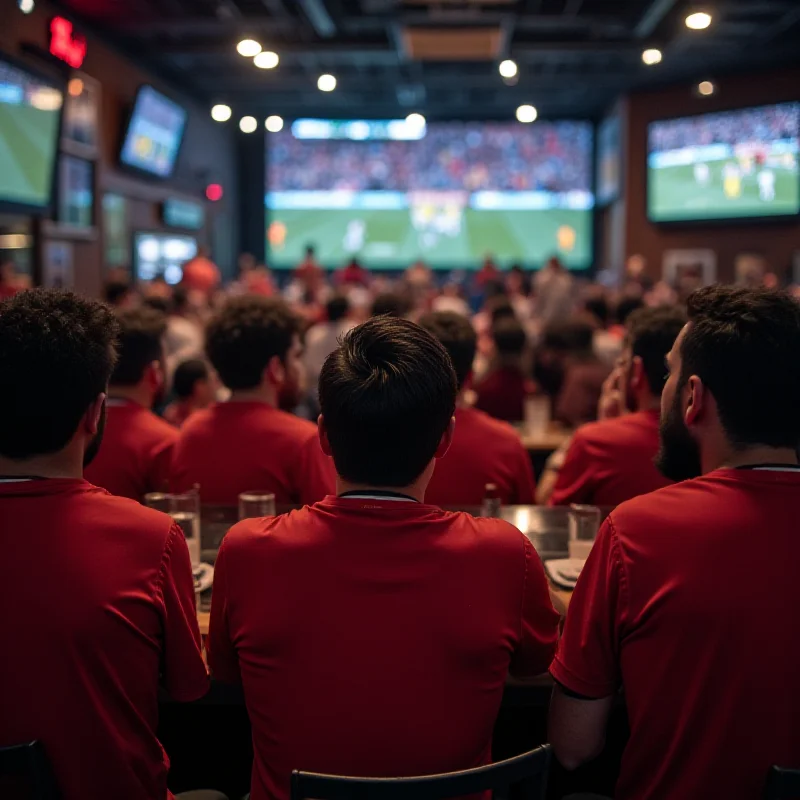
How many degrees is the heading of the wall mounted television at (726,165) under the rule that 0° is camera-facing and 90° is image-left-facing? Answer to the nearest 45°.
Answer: approximately 45°

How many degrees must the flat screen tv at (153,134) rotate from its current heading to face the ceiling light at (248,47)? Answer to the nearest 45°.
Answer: approximately 45° to its right

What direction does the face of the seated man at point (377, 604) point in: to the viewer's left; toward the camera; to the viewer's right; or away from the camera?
away from the camera

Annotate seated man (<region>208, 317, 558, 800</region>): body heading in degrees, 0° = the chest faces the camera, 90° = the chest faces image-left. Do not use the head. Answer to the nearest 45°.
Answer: approximately 180°

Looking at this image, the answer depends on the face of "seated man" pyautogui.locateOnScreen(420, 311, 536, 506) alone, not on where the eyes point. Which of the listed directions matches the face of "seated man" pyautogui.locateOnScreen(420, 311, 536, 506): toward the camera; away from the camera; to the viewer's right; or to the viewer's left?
away from the camera

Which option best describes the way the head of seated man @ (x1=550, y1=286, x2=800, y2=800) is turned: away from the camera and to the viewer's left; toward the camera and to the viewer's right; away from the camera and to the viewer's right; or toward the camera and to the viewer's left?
away from the camera and to the viewer's left

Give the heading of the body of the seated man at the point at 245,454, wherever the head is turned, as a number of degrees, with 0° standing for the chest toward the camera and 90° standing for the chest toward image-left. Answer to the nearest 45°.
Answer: approximately 225°

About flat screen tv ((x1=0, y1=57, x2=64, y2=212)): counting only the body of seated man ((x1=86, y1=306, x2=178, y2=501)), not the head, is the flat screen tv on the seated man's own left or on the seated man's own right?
on the seated man's own left

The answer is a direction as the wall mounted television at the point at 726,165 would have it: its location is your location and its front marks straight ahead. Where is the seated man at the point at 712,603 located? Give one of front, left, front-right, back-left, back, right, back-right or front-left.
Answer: front-left

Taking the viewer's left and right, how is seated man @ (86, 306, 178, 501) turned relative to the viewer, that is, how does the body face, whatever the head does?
facing away from the viewer and to the right of the viewer

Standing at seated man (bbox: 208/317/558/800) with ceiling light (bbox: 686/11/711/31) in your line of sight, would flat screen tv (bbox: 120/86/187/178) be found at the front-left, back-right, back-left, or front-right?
front-left

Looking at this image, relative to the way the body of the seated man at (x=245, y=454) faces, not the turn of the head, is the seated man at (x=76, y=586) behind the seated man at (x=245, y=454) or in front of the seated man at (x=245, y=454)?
behind

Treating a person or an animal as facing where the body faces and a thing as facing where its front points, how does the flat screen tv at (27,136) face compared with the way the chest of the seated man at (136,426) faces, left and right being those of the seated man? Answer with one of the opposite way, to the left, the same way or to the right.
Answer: to the right

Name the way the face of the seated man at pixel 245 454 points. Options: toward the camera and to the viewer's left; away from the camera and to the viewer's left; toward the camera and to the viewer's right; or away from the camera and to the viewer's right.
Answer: away from the camera and to the viewer's right

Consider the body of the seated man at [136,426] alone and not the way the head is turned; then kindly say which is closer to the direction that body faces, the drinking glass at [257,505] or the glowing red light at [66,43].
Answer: the glowing red light

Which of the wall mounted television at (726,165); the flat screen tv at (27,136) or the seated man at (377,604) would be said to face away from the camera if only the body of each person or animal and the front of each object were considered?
the seated man

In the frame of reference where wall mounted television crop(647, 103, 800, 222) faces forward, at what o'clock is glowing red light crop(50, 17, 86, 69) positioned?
The glowing red light is roughly at 12 o'clock from the wall mounted television.

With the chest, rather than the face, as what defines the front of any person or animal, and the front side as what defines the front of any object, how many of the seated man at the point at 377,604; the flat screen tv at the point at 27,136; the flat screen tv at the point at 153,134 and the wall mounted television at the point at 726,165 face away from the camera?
1

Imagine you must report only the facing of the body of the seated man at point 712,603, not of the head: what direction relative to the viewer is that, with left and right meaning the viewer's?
facing away from the viewer and to the left of the viewer

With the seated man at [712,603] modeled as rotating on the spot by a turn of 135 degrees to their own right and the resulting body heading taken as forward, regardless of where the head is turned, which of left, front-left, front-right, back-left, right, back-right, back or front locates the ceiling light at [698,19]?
left

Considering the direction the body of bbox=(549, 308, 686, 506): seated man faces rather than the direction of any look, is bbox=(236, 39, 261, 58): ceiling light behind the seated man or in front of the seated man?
in front
